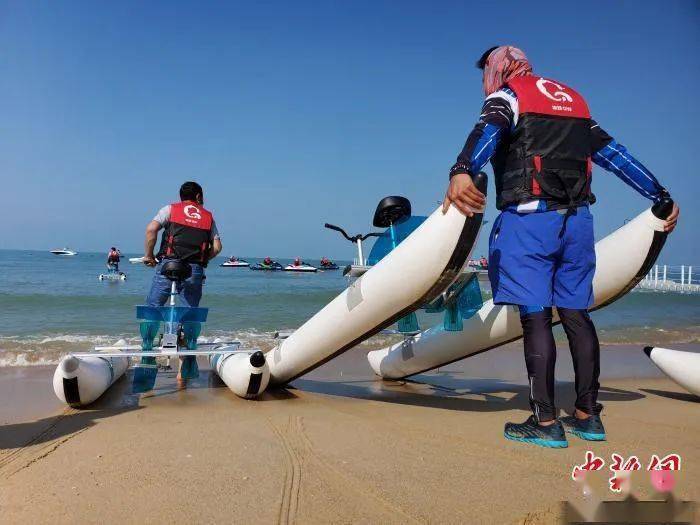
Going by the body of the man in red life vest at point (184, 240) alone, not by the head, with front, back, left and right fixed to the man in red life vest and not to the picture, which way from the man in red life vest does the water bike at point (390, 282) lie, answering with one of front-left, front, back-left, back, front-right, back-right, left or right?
back-right

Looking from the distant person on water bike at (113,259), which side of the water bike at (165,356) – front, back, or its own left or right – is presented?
front

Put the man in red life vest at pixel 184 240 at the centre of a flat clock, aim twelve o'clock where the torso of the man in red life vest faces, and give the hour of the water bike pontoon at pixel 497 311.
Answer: The water bike pontoon is roughly at 4 o'clock from the man in red life vest.

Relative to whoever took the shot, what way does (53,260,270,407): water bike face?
facing away from the viewer

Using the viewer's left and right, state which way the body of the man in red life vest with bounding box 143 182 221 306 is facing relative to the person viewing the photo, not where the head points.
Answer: facing away from the viewer

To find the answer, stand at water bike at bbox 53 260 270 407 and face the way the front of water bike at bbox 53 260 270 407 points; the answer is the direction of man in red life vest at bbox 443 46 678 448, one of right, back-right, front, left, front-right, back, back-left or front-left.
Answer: back-right

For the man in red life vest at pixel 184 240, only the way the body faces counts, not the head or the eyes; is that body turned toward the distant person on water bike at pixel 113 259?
yes

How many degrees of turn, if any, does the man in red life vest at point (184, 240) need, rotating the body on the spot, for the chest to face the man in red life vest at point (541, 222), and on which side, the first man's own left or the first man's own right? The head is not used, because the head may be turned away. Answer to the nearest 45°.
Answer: approximately 135° to the first man's own right

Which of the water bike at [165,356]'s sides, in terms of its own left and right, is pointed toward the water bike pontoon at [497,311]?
right

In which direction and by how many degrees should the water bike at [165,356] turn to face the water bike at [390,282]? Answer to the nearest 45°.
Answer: approximately 135° to its right

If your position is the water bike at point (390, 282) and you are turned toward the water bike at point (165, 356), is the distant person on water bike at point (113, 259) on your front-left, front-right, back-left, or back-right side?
front-right
